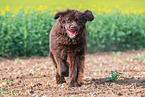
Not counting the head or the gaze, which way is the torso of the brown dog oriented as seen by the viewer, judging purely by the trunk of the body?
toward the camera
